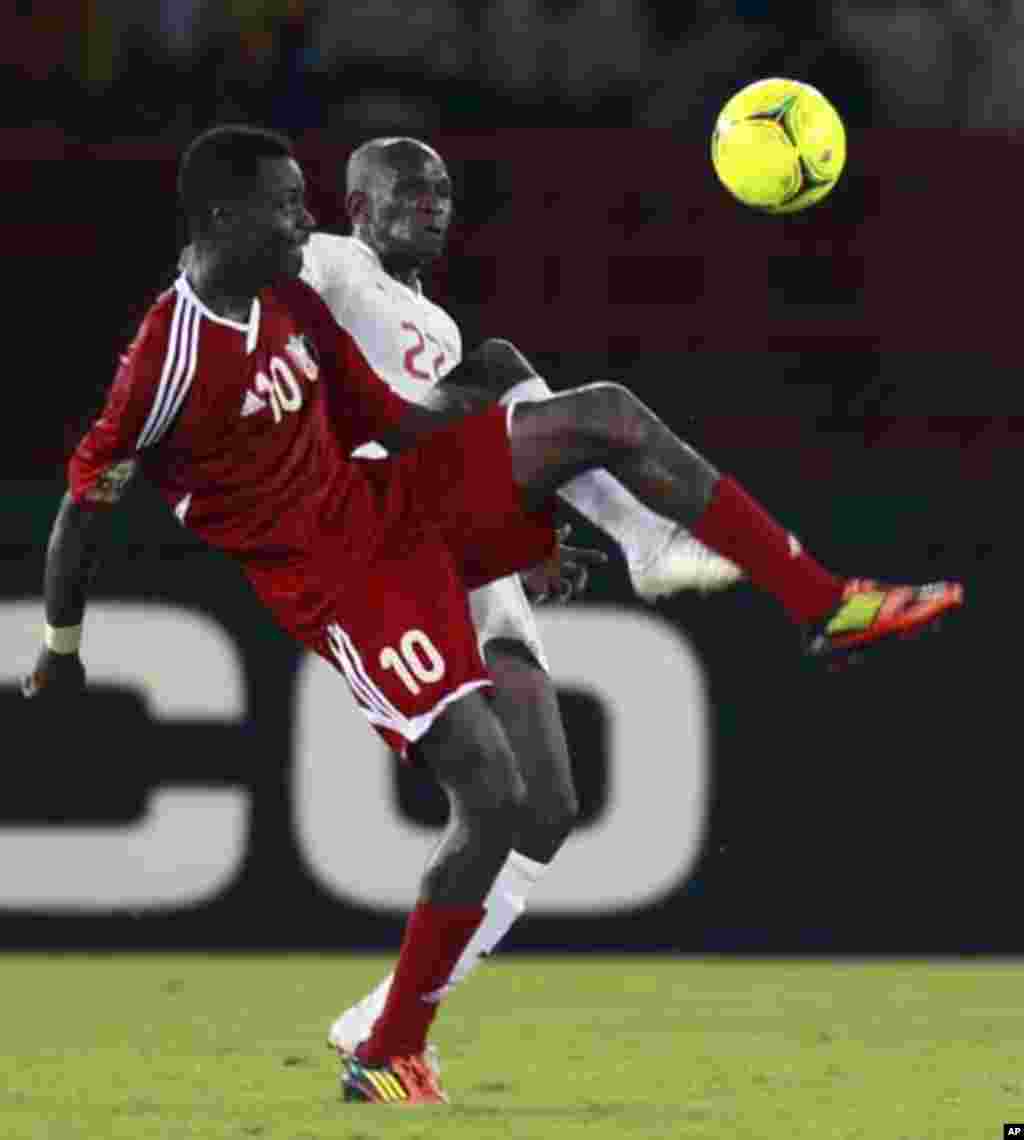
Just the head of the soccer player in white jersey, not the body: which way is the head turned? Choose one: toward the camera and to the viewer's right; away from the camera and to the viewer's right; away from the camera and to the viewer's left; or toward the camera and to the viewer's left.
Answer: toward the camera and to the viewer's right

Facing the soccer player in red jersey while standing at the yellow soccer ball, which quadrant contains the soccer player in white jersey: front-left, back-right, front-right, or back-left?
front-right

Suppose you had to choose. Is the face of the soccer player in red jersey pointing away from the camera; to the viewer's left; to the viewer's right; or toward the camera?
to the viewer's right

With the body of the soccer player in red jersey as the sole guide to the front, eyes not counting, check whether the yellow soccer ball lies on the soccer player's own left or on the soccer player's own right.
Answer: on the soccer player's own left

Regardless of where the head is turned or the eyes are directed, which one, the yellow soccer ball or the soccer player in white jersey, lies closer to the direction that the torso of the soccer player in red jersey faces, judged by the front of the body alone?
the yellow soccer ball

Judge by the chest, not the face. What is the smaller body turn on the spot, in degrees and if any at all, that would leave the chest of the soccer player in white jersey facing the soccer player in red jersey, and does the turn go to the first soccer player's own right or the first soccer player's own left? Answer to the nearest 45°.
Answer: approximately 45° to the first soccer player's own right

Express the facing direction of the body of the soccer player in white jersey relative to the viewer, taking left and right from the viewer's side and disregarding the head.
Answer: facing the viewer and to the right of the viewer

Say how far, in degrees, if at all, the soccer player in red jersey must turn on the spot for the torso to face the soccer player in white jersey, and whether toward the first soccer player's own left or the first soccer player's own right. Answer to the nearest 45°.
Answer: approximately 135° to the first soccer player's own left

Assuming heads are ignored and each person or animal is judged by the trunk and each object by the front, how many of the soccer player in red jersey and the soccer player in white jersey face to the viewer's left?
0
